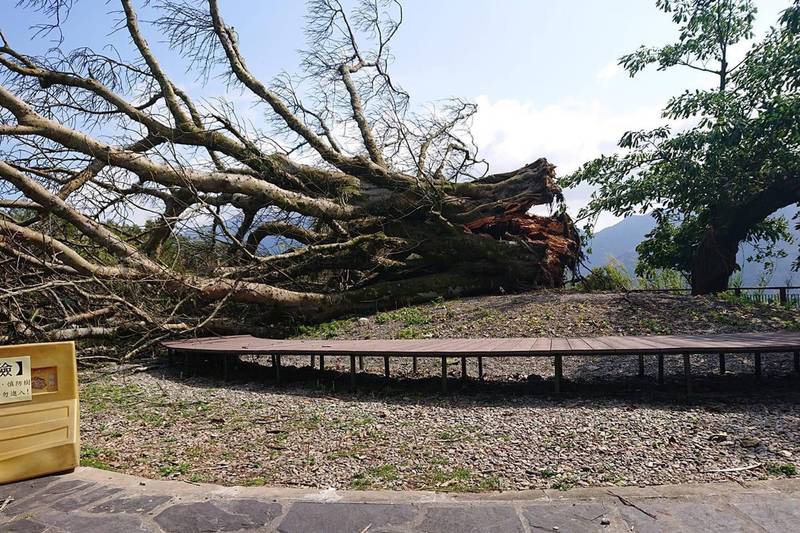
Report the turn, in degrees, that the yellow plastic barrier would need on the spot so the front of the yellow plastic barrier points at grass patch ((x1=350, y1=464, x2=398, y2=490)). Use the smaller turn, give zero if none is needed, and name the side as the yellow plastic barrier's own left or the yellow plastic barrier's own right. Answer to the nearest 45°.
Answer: approximately 45° to the yellow plastic barrier's own left

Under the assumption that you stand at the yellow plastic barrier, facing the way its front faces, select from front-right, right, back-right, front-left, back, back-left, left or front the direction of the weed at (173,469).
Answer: front-left

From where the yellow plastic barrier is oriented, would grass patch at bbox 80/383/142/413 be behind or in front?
behind

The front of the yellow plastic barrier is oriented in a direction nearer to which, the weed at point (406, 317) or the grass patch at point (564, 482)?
the grass patch

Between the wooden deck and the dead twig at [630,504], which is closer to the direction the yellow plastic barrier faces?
the dead twig

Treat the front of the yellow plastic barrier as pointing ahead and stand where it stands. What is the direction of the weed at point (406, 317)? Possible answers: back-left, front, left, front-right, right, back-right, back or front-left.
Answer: back-left

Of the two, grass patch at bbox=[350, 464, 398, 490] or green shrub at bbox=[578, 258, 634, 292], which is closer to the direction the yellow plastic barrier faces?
the grass patch

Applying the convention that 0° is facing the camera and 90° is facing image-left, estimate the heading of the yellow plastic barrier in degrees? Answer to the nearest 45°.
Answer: approximately 0°
